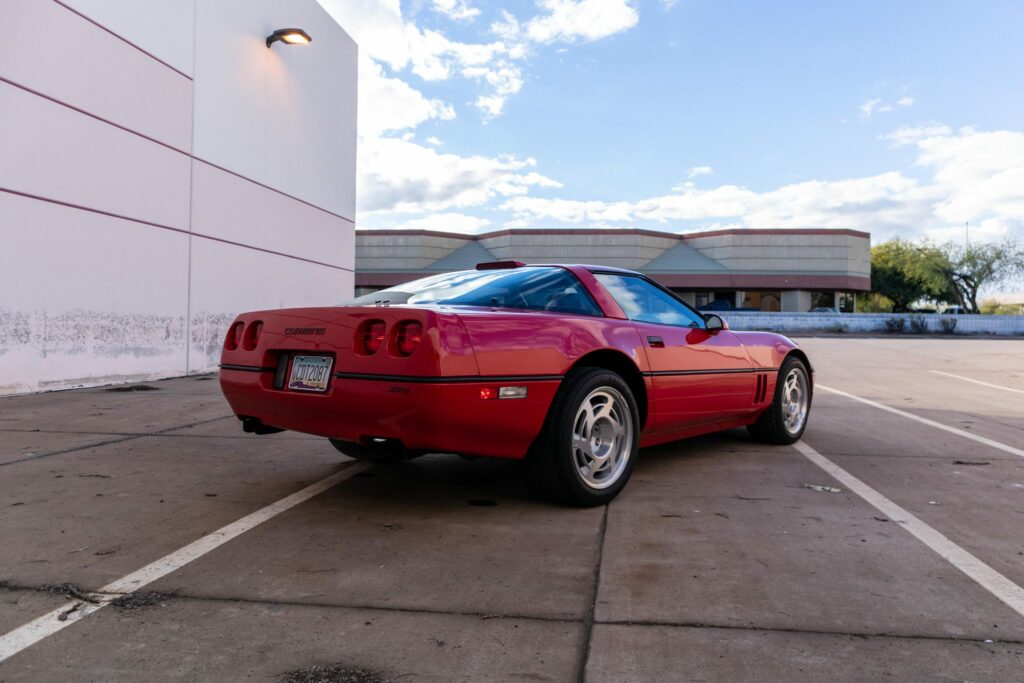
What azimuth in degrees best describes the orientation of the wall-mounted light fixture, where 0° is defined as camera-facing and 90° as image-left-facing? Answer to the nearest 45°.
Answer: approximately 315°

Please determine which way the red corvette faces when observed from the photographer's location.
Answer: facing away from the viewer and to the right of the viewer

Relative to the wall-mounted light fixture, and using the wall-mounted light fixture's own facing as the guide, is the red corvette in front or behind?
in front

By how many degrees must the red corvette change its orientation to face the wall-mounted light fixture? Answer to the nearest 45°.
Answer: approximately 90° to its left

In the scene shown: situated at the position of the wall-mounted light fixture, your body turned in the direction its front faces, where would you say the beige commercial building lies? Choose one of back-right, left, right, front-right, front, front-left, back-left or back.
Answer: left

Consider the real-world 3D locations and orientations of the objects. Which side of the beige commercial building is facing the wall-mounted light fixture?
front

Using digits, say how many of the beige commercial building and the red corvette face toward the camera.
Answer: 1

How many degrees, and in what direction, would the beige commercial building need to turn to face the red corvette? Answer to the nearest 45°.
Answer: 0° — it already faces it

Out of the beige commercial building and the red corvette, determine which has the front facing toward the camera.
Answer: the beige commercial building

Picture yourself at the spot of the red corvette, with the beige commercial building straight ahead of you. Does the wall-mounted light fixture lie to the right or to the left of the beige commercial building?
left

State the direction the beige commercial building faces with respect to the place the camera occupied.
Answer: facing the viewer

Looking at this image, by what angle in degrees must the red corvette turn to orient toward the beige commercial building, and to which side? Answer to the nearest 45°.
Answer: approximately 45° to its left

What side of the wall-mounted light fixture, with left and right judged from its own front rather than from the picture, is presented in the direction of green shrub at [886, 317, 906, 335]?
left
